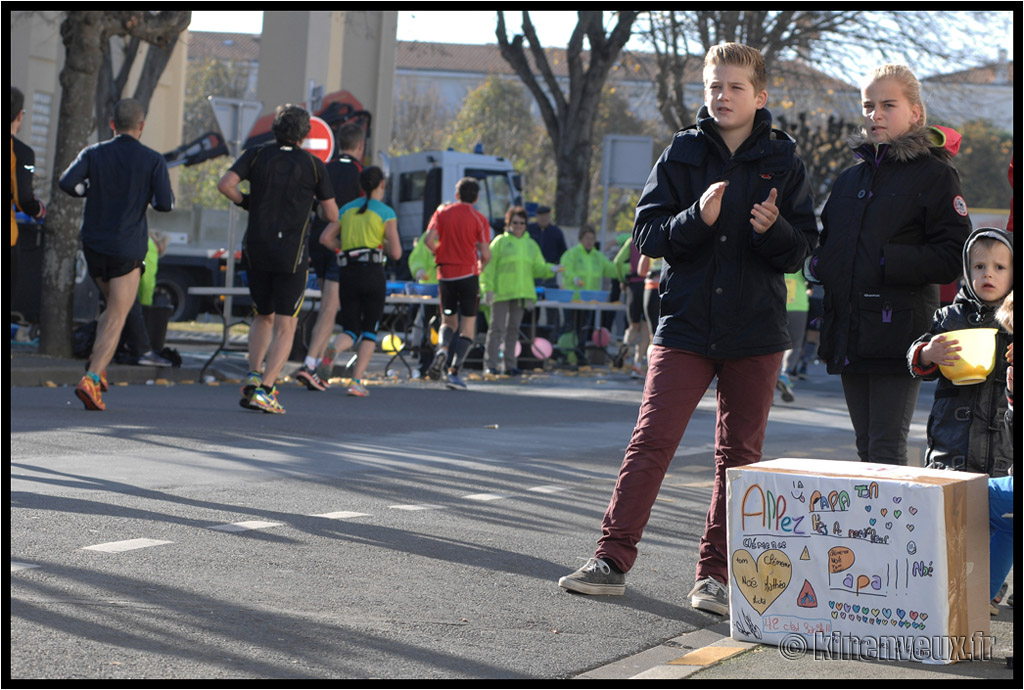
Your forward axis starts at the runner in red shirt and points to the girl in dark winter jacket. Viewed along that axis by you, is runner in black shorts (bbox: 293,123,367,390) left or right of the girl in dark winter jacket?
right

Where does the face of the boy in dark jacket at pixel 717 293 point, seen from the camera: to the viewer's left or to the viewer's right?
to the viewer's left

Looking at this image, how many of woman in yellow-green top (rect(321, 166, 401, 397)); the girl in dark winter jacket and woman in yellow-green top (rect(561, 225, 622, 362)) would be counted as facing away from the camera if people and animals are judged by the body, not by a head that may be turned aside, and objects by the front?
1

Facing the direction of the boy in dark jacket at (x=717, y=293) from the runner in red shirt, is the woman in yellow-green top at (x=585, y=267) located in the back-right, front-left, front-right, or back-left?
back-left

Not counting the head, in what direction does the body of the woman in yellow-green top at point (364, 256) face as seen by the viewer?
away from the camera

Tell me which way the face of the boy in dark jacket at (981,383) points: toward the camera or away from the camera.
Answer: toward the camera

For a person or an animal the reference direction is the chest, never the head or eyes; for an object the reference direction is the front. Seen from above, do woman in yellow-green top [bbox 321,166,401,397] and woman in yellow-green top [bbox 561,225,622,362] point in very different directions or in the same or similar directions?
very different directions

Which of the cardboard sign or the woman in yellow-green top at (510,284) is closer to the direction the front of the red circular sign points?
the cardboard sign

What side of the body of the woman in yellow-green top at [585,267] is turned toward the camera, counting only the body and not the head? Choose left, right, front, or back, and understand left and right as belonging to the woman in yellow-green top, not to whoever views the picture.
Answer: front

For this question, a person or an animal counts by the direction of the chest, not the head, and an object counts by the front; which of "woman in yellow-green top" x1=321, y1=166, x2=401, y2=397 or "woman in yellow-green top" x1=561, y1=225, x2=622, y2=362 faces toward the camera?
"woman in yellow-green top" x1=561, y1=225, x2=622, y2=362

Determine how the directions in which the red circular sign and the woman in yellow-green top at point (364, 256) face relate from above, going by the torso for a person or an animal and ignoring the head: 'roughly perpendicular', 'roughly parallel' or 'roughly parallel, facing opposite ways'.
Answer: roughly parallel, facing opposite ways

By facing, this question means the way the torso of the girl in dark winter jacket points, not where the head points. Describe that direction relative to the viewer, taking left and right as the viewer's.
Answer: facing the viewer and to the left of the viewer

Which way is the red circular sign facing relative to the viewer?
toward the camera

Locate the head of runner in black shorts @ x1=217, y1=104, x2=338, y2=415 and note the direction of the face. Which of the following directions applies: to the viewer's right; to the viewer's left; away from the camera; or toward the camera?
away from the camera

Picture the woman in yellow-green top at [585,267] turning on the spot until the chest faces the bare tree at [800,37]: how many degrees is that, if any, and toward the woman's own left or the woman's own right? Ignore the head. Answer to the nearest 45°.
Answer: approximately 180°

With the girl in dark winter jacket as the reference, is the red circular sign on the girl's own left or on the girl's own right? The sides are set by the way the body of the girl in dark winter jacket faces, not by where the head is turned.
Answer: on the girl's own right

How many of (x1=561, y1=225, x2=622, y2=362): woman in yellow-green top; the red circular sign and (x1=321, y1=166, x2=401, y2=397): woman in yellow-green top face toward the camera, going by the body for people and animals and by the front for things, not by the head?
2

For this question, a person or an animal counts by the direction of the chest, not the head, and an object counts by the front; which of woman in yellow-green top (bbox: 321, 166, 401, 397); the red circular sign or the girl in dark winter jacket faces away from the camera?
the woman in yellow-green top

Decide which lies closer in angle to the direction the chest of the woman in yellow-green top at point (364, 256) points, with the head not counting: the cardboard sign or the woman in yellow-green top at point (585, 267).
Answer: the woman in yellow-green top
